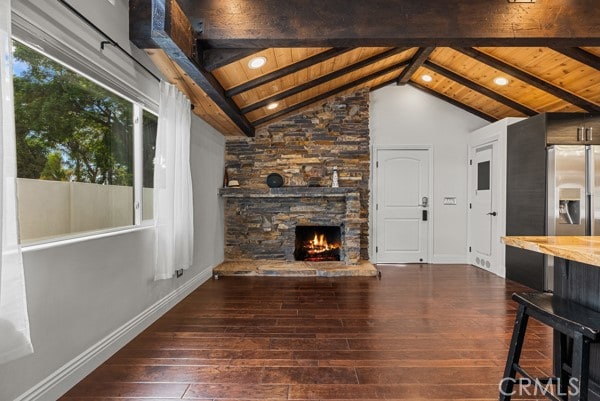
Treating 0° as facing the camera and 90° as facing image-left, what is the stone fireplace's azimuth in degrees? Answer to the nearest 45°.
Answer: approximately 0°

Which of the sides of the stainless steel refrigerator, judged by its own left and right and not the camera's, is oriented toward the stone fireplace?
right

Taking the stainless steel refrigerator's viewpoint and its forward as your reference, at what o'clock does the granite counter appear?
The granite counter is roughly at 12 o'clock from the stainless steel refrigerator.

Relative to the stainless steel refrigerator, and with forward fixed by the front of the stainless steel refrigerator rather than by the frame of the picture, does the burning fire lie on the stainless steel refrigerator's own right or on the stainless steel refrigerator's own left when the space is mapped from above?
on the stainless steel refrigerator's own right

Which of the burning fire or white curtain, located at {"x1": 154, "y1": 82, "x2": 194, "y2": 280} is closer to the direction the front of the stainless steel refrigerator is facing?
the white curtain

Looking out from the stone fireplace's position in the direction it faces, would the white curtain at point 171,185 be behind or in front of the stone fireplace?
in front

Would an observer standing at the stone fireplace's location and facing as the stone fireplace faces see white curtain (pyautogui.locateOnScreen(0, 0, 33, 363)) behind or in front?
in front

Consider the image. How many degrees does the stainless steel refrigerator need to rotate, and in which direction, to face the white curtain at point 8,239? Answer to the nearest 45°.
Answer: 0° — it already faces it

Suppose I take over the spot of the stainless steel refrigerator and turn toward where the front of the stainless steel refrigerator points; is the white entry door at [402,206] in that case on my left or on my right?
on my right
